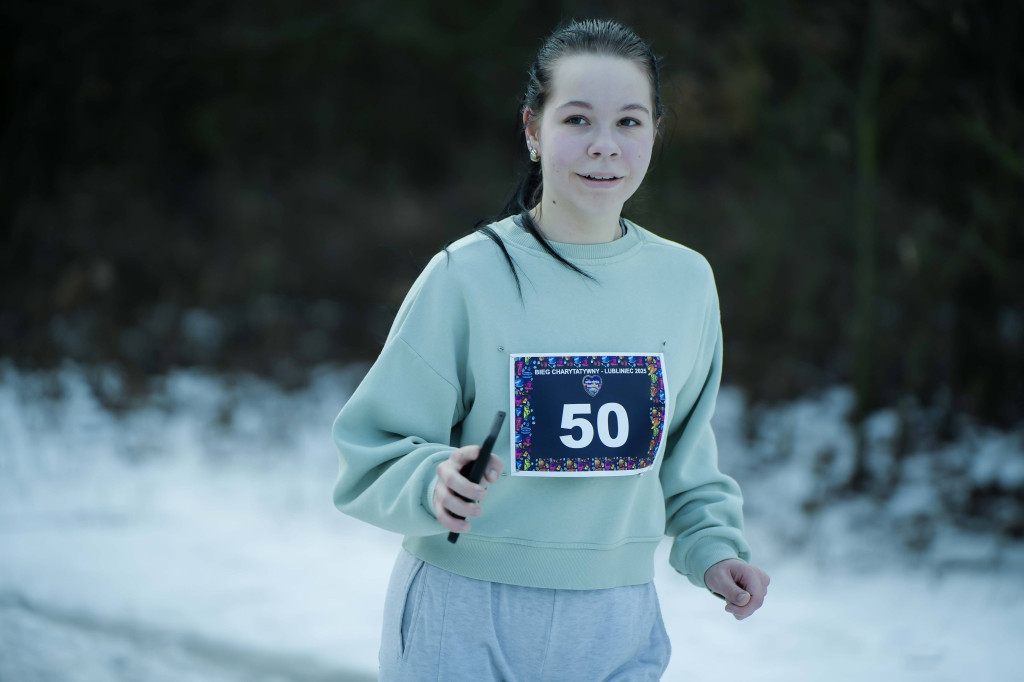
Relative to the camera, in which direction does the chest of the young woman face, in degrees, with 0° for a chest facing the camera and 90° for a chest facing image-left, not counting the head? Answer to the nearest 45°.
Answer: approximately 315°
